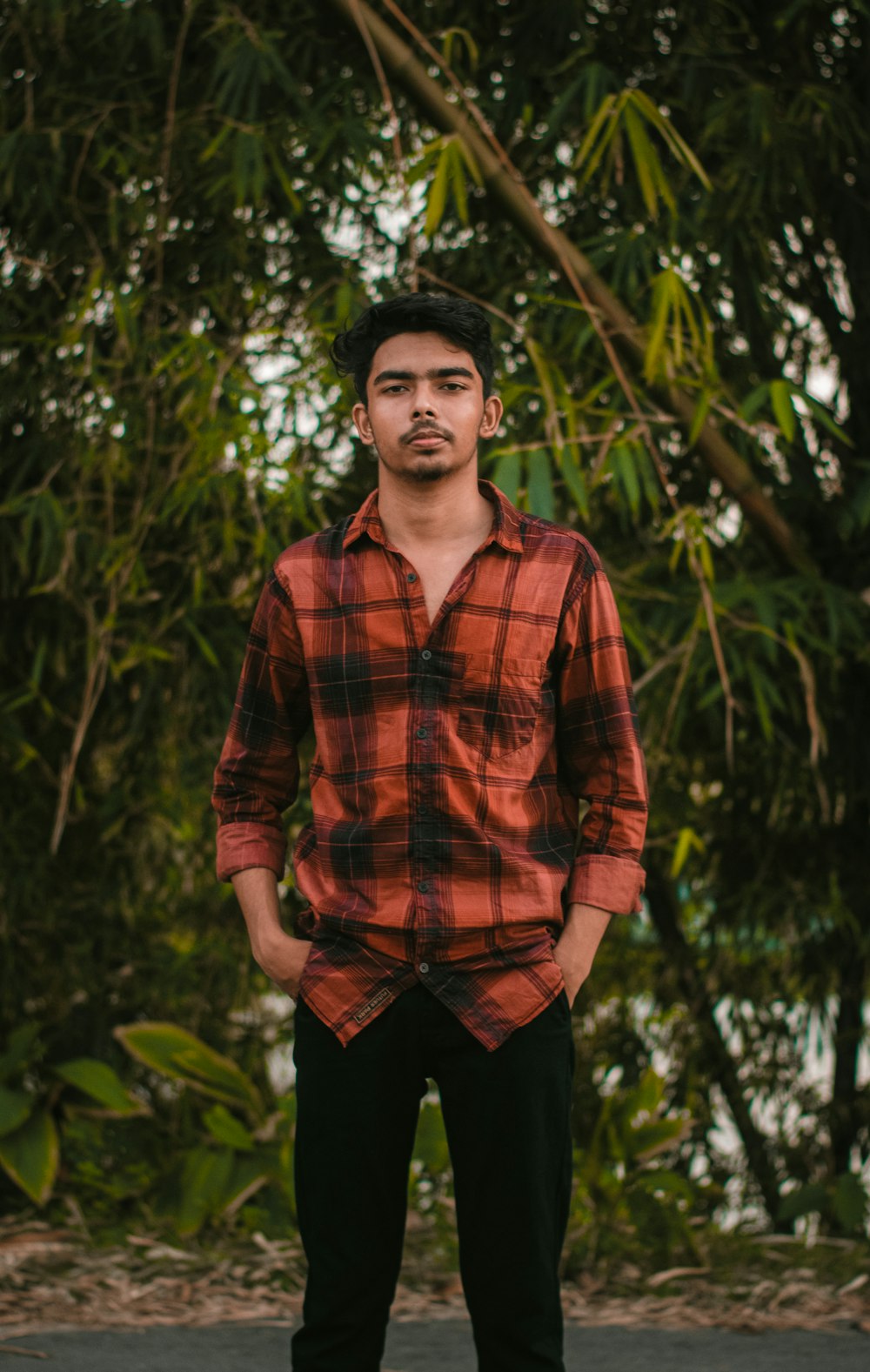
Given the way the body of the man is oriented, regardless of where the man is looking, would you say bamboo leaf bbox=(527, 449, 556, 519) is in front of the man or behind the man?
behind

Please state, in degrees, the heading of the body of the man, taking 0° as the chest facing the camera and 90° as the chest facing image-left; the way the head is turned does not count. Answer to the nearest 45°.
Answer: approximately 0°

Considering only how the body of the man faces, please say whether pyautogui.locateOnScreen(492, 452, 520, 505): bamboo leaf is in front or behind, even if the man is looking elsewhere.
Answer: behind

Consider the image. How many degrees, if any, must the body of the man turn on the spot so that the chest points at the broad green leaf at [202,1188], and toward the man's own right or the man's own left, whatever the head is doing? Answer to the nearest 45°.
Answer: approximately 180°

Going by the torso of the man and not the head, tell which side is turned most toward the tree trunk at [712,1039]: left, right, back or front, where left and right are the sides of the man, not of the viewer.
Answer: back

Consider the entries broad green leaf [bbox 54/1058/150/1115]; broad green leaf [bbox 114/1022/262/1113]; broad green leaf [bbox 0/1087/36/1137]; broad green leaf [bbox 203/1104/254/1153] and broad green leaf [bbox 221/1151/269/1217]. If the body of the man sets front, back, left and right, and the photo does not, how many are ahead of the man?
0

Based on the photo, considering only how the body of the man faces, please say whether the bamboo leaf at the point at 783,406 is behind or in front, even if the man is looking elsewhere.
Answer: behind

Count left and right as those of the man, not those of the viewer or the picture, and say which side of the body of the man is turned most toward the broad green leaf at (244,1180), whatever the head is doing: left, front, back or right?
back

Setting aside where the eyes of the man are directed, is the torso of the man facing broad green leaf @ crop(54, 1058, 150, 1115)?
no

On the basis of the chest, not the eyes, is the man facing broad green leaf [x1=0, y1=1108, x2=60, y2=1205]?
no

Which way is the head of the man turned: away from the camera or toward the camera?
toward the camera

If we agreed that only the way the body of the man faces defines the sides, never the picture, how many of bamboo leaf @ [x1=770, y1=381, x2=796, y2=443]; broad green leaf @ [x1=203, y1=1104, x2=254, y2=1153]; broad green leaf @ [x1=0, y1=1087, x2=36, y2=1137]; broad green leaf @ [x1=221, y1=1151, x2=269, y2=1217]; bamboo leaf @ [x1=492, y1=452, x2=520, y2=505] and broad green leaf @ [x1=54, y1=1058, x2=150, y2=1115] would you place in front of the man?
0
